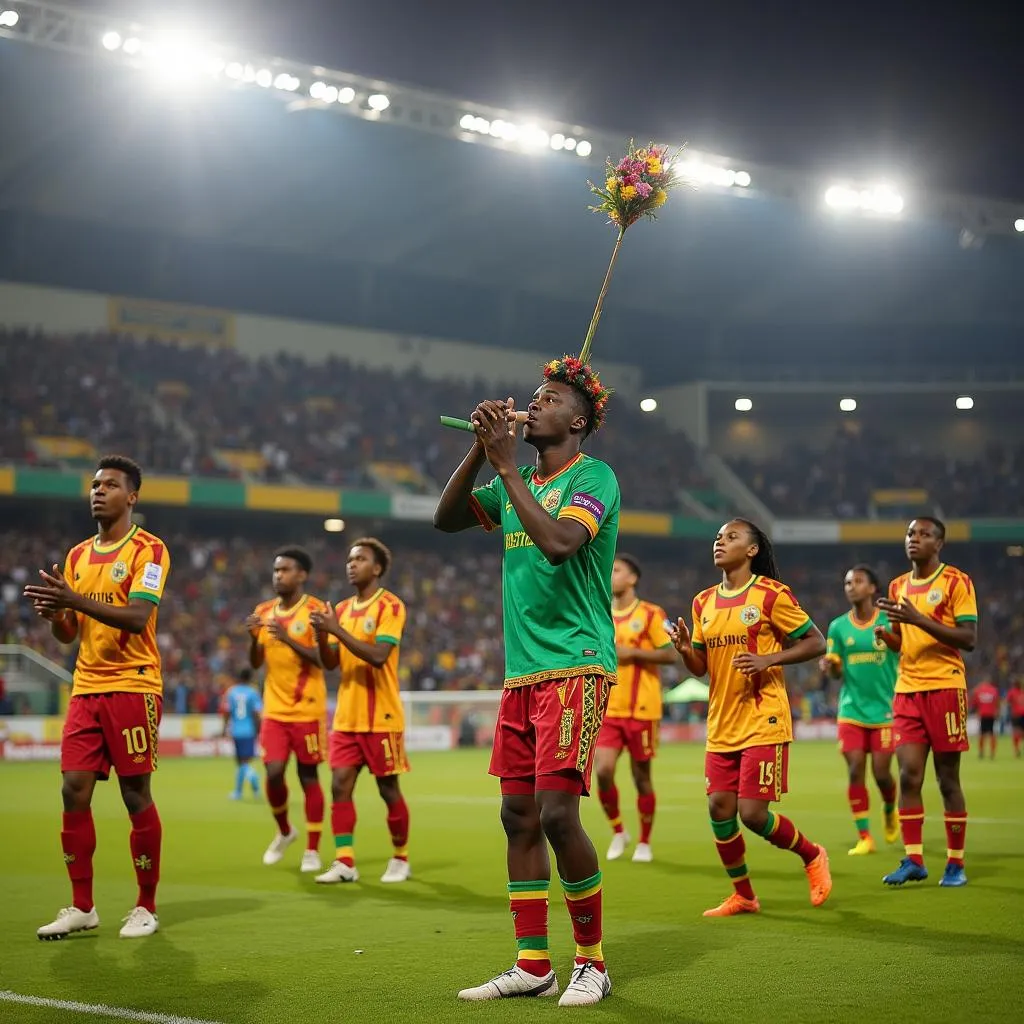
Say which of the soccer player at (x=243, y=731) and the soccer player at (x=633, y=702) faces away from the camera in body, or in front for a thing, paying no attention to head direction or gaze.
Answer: the soccer player at (x=243, y=731)

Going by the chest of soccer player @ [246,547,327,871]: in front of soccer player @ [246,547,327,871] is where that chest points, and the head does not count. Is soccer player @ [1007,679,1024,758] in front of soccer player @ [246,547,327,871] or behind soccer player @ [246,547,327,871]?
behind

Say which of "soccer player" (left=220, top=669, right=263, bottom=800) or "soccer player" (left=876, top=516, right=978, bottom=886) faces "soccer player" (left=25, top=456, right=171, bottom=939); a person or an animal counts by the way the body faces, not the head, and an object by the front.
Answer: "soccer player" (left=876, top=516, right=978, bottom=886)

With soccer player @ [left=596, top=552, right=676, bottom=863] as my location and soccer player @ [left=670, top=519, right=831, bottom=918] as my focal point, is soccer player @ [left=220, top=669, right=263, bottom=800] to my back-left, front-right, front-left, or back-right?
back-right

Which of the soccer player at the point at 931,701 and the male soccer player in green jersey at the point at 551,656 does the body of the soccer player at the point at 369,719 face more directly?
the male soccer player in green jersey

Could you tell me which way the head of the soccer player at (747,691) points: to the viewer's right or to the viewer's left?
to the viewer's left

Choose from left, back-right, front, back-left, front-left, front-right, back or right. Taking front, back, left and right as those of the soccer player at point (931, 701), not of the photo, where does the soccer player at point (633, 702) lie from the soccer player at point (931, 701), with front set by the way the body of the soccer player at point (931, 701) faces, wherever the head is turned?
right

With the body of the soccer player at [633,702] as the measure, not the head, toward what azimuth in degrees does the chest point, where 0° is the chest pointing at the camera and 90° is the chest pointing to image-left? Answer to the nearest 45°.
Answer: approximately 45°
